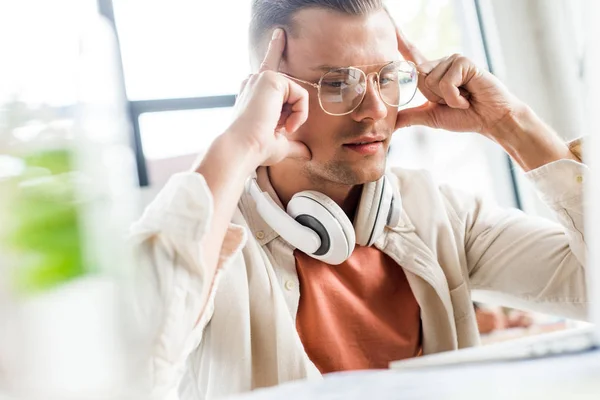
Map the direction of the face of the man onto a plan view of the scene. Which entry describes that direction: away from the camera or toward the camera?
toward the camera

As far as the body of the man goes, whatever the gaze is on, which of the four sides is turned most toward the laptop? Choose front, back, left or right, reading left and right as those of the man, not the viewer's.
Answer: front

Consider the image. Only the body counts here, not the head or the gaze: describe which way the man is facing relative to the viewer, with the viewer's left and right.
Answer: facing the viewer and to the right of the viewer

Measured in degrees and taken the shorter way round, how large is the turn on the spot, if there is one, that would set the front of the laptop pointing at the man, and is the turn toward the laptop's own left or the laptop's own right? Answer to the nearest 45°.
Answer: approximately 45° to the laptop's own right
